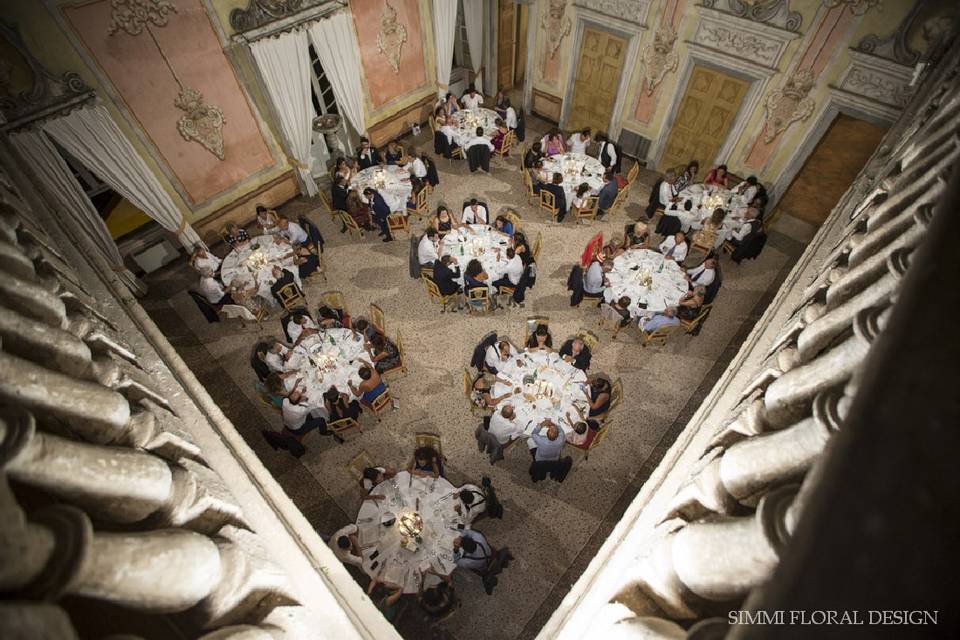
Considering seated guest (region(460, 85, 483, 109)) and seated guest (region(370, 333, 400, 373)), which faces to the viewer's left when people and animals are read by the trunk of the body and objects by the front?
seated guest (region(370, 333, 400, 373))

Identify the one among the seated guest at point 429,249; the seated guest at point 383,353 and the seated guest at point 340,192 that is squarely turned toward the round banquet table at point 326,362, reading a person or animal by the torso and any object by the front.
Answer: the seated guest at point 383,353

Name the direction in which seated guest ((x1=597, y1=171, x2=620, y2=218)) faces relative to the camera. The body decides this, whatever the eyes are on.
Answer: to the viewer's left

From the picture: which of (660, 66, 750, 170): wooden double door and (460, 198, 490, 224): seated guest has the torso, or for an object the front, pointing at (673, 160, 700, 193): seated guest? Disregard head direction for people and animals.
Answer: the wooden double door

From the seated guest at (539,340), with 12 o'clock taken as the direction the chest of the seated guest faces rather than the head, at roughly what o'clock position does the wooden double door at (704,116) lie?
The wooden double door is roughly at 7 o'clock from the seated guest.

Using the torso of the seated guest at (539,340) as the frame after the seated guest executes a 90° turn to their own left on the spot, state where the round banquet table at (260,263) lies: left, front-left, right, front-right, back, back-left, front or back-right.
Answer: back

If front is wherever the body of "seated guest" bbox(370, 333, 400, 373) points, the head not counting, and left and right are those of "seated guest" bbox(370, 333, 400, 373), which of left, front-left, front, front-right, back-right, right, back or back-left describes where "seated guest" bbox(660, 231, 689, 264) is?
back

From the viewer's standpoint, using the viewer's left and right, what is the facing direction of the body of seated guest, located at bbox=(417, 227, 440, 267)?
facing to the right of the viewer

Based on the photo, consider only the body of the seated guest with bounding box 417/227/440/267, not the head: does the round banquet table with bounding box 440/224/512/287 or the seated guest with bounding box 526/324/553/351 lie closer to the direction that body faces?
the round banquet table

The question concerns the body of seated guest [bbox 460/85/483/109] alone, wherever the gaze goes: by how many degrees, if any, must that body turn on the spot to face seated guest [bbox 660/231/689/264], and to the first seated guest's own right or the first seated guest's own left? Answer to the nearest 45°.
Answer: approximately 45° to the first seated guest's own left

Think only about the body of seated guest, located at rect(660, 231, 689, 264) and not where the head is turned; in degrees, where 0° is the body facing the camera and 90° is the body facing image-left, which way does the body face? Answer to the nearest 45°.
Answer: approximately 45°

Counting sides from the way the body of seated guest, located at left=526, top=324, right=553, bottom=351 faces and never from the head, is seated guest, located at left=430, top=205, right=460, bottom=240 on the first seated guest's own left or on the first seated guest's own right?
on the first seated guest's own right

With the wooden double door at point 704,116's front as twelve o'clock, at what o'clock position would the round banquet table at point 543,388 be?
The round banquet table is roughly at 12 o'clock from the wooden double door.
